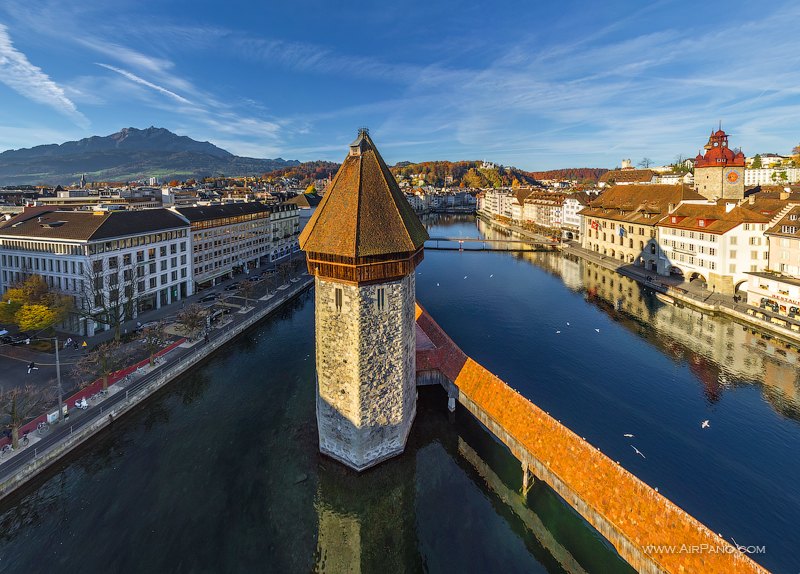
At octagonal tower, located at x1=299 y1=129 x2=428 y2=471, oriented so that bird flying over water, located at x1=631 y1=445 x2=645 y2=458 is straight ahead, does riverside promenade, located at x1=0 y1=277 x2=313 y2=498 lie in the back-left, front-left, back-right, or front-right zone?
back-left
